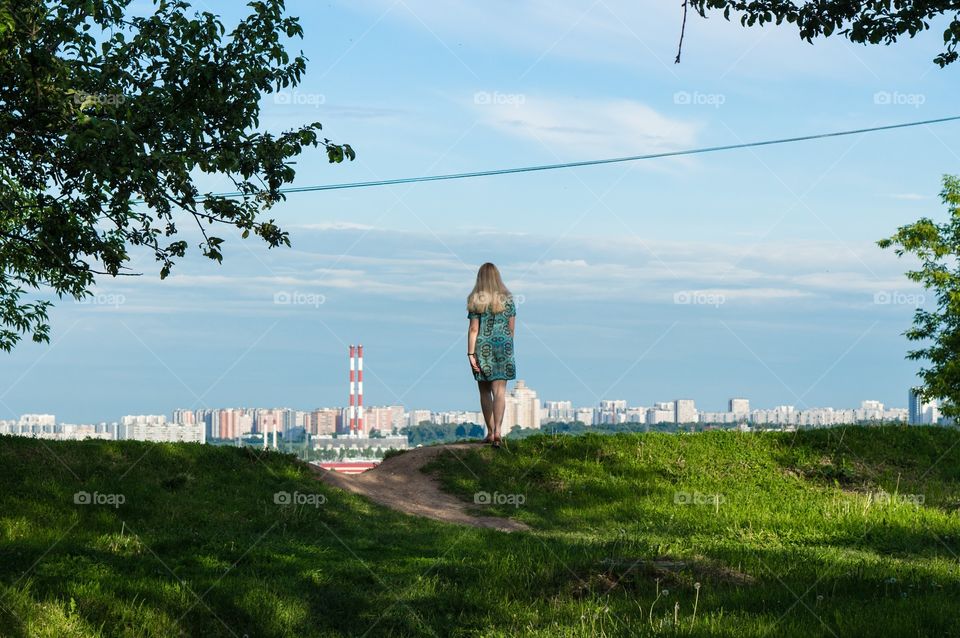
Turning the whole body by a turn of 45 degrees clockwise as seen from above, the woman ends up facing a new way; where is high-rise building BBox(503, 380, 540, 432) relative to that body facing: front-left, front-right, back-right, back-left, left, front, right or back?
front-left

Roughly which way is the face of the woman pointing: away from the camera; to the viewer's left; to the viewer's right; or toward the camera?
away from the camera

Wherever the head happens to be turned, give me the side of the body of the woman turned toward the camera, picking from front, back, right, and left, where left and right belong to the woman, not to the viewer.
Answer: back

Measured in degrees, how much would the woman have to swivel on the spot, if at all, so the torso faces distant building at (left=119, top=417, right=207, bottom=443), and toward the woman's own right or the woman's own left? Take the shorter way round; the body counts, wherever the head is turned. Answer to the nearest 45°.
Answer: approximately 45° to the woman's own left
